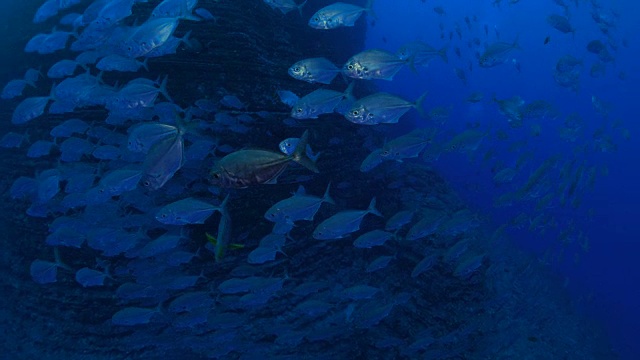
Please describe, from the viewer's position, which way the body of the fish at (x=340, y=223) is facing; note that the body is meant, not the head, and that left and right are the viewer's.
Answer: facing to the left of the viewer

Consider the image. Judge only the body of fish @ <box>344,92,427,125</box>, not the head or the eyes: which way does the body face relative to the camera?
to the viewer's left

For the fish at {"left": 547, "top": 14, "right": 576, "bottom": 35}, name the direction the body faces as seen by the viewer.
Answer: to the viewer's left

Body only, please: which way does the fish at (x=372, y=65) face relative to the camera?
to the viewer's left

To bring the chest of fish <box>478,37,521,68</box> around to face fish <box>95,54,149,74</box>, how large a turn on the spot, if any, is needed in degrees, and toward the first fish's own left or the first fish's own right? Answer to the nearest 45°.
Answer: approximately 45° to the first fish's own left

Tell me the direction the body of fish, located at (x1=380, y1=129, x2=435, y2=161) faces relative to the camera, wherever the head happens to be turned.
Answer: to the viewer's left

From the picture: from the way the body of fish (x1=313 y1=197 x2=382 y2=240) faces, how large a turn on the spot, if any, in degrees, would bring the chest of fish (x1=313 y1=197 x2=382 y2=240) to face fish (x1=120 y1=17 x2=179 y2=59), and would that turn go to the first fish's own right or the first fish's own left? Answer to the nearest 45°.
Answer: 0° — it already faces it

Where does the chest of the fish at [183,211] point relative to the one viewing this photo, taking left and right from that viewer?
facing to the left of the viewer

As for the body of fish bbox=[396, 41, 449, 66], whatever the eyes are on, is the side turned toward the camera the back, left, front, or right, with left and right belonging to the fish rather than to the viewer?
left

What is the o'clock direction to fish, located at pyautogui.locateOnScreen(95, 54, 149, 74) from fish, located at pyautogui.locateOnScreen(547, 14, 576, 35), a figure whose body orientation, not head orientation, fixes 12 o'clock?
fish, located at pyautogui.locateOnScreen(95, 54, 149, 74) is roughly at 10 o'clock from fish, located at pyautogui.locateOnScreen(547, 14, 576, 35).

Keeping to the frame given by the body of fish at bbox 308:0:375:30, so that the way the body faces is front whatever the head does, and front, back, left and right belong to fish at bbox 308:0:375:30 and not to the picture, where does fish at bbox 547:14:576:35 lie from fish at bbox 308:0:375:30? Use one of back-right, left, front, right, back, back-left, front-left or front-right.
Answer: back-right

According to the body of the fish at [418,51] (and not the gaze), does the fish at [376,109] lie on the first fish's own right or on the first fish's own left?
on the first fish's own left

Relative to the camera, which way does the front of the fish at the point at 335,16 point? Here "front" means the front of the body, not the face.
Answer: to the viewer's left

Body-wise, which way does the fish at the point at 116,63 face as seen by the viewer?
to the viewer's left

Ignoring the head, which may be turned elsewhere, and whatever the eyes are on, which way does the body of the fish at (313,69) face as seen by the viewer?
to the viewer's left
